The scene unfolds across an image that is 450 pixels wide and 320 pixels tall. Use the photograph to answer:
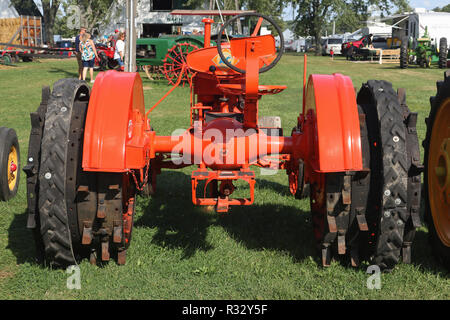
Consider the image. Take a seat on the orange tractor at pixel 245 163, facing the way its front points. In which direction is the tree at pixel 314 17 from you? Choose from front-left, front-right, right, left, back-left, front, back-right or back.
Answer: front

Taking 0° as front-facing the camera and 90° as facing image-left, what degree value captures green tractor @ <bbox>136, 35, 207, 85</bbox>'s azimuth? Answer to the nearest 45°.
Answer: approximately 90°

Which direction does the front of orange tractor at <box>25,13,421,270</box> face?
away from the camera

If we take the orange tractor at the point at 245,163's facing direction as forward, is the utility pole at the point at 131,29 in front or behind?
in front

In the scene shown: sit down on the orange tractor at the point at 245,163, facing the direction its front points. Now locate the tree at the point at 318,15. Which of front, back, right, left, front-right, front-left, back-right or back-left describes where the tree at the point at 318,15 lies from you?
front

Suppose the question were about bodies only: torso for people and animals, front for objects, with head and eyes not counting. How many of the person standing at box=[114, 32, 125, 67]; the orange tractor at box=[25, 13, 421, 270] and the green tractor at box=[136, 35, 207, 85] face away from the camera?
1
